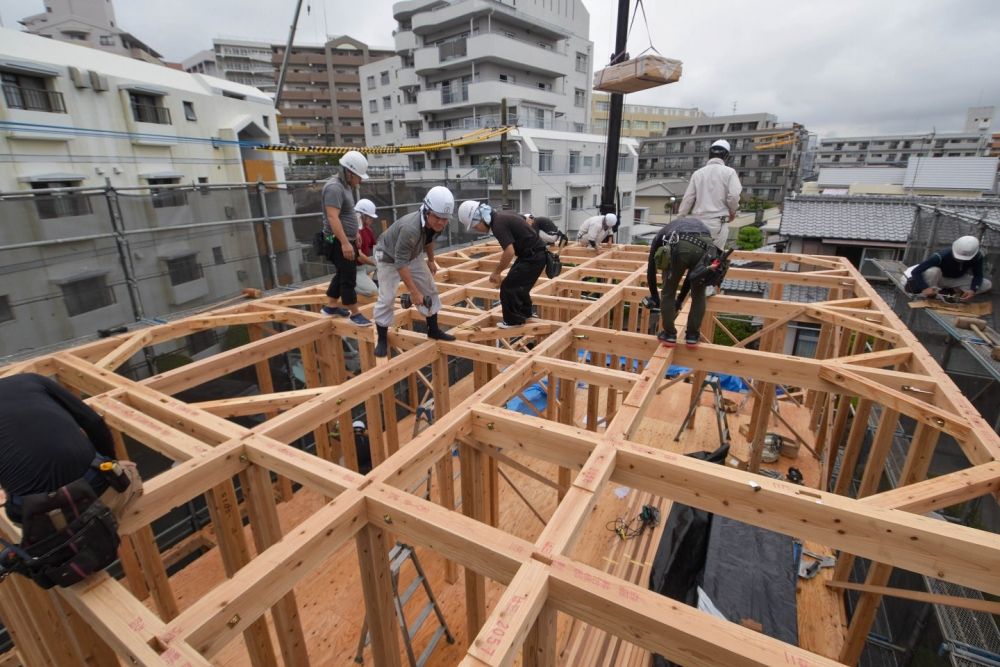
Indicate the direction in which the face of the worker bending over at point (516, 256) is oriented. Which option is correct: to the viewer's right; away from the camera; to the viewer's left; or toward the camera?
to the viewer's left

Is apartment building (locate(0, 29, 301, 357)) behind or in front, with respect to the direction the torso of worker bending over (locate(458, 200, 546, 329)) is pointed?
in front

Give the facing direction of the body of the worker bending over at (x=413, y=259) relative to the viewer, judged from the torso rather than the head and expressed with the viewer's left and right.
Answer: facing the viewer and to the right of the viewer

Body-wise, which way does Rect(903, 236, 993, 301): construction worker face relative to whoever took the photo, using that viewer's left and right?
facing the viewer

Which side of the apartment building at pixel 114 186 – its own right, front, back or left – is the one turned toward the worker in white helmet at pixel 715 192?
front

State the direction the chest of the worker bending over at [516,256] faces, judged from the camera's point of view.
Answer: to the viewer's left

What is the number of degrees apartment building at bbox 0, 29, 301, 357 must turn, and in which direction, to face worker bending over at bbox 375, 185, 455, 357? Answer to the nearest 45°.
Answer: approximately 45° to its right

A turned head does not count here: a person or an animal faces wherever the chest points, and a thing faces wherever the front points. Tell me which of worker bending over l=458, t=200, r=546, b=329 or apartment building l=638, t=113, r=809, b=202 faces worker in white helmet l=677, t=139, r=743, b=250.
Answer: the apartment building

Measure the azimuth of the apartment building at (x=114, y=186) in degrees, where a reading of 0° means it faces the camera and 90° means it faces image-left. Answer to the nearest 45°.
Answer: approximately 315°

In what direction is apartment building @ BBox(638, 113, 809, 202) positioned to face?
toward the camera
